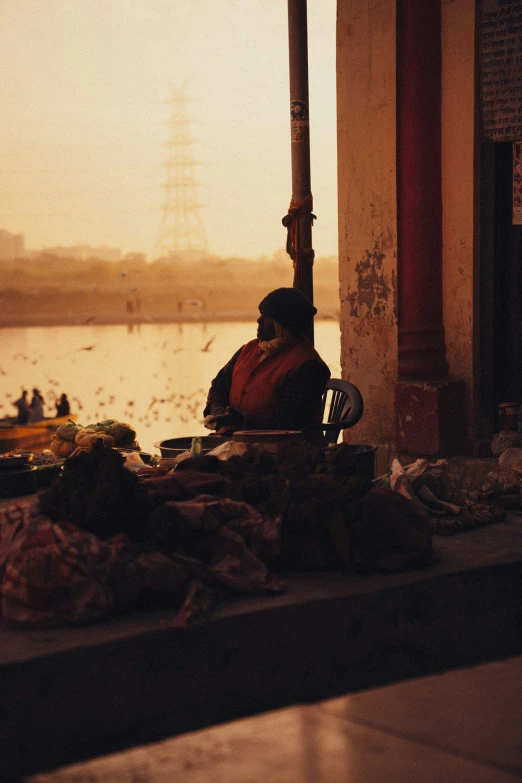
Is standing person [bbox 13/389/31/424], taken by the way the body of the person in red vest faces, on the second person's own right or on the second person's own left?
on the second person's own right

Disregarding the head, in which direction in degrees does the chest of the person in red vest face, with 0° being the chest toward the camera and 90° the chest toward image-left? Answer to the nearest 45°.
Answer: approximately 45°

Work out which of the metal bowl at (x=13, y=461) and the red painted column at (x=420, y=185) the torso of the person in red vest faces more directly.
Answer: the metal bowl

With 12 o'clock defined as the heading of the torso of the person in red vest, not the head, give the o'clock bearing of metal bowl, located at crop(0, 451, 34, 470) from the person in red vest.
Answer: The metal bowl is roughly at 1 o'clock from the person in red vest.

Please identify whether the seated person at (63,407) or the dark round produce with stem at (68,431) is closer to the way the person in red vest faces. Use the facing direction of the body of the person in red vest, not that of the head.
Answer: the dark round produce with stem

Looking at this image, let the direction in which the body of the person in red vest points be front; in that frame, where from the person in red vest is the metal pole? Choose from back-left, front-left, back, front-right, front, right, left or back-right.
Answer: back-right

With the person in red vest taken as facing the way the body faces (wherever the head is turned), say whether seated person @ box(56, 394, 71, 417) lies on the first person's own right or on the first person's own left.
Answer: on the first person's own right

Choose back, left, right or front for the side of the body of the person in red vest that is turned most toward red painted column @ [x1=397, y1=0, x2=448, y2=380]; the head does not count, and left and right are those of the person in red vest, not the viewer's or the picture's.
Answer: back

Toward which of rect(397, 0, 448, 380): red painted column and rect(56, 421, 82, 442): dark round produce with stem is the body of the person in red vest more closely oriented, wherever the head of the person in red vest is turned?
the dark round produce with stem
